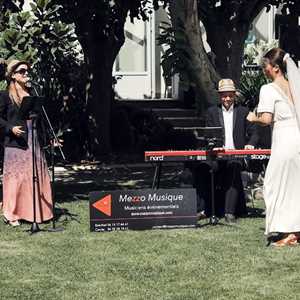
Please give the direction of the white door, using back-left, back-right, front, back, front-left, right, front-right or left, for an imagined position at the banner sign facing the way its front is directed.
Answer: back

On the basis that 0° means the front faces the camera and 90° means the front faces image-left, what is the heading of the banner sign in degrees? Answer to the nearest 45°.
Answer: approximately 0°

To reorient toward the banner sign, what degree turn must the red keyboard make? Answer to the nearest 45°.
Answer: approximately 90° to its left

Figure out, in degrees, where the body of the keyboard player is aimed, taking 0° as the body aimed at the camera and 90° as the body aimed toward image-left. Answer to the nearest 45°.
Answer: approximately 0°

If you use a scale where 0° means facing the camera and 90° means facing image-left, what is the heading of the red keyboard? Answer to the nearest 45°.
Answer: approximately 180°

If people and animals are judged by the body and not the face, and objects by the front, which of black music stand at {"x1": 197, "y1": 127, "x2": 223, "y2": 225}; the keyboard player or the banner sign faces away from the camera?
the black music stand

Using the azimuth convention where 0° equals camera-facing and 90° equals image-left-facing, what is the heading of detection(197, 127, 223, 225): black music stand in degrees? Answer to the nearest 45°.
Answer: approximately 180°

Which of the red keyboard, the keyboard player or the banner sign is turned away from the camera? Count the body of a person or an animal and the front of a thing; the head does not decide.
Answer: the red keyboard

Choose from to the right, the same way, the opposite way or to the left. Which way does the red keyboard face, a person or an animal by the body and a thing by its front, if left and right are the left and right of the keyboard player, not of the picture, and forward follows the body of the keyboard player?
the opposite way
